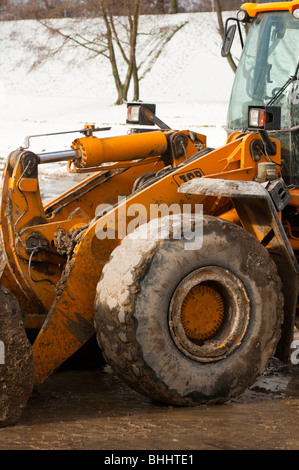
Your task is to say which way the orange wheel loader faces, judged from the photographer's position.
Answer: facing the viewer and to the left of the viewer

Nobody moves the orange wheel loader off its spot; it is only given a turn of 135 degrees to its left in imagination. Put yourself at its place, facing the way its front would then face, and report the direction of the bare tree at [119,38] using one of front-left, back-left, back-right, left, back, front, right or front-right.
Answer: left
